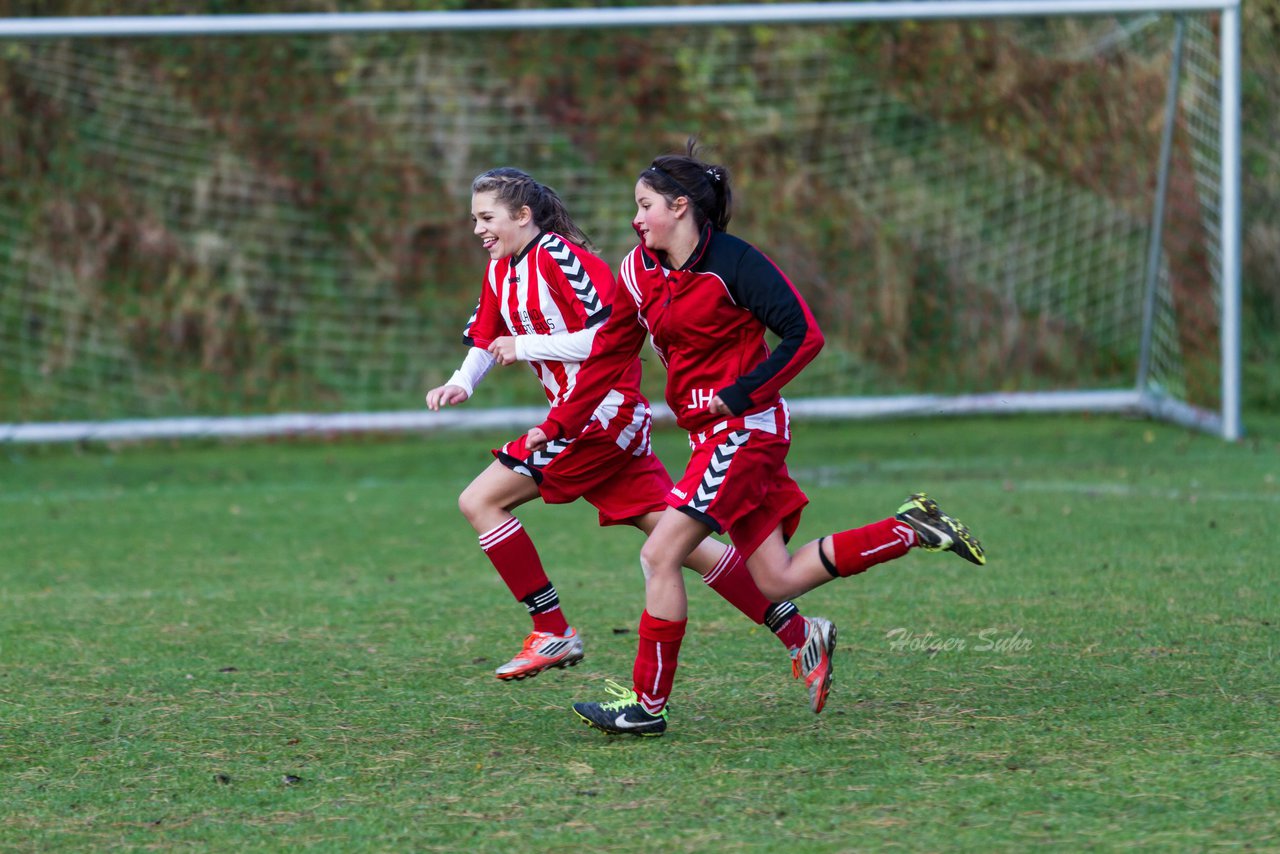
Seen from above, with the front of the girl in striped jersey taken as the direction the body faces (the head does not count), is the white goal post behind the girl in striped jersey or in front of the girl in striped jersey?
behind

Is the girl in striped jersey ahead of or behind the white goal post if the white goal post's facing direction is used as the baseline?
ahead

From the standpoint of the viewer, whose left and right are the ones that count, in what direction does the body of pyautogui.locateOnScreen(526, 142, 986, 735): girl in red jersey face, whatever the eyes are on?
facing the viewer and to the left of the viewer

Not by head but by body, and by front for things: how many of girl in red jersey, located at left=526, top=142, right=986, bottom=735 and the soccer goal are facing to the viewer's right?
0

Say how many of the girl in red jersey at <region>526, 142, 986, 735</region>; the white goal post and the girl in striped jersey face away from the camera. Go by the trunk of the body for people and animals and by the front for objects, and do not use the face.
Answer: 0

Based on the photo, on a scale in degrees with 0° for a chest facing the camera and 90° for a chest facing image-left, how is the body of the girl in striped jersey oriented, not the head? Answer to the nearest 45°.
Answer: approximately 45°

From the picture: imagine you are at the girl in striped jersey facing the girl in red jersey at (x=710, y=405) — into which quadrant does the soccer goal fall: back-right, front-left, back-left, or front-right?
back-left

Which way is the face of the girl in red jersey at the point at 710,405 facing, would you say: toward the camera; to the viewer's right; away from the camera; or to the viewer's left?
to the viewer's left

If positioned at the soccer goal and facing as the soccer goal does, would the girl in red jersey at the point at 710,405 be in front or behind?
in front

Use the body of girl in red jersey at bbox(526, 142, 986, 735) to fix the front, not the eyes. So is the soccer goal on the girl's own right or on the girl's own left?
on the girl's own right

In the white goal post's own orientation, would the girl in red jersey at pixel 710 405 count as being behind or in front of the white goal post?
in front

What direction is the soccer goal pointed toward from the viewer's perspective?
toward the camera

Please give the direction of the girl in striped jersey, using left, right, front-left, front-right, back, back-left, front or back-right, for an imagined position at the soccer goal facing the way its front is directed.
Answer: front

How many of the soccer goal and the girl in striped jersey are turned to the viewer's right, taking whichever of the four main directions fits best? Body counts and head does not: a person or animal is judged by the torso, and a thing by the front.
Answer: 0

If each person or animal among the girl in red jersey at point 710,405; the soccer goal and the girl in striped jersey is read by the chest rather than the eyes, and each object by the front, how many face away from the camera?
0

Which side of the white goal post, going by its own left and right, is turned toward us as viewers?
front
